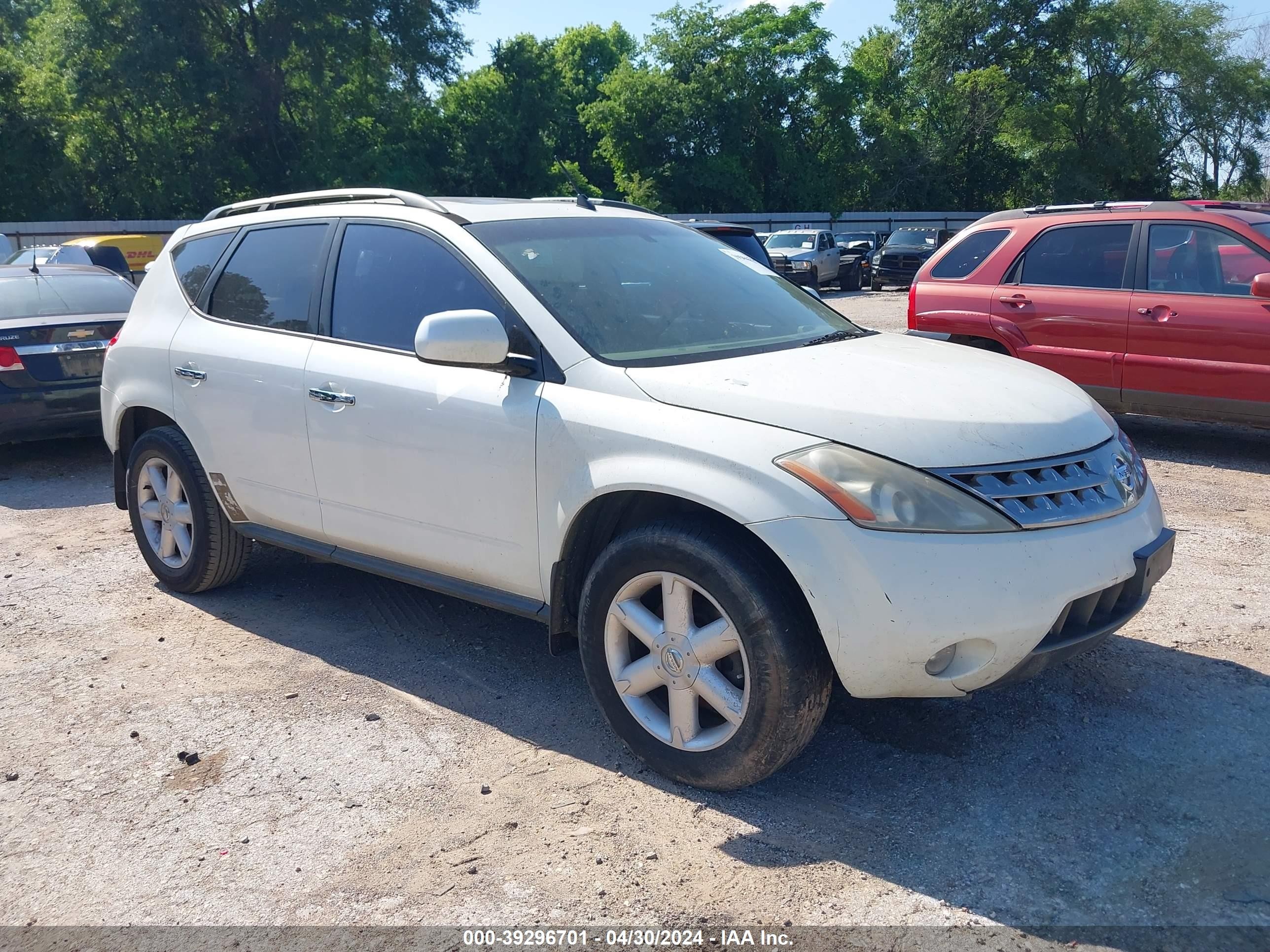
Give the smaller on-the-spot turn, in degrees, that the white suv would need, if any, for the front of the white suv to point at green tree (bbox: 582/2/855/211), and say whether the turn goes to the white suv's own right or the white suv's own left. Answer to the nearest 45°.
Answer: approximately 135° to the white suv's own left

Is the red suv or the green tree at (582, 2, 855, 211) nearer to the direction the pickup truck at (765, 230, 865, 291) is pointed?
the red suv

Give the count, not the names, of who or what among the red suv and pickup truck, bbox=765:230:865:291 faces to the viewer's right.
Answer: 1

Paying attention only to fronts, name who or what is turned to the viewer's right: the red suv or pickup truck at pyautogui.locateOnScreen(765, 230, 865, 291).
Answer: the red suv

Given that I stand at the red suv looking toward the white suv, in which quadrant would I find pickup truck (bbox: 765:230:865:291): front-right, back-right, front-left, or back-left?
back-right

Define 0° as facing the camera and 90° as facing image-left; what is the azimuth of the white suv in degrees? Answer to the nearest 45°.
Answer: approximately 315°

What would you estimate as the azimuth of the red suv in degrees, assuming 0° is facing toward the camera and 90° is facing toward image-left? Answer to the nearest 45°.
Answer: approximately 270°

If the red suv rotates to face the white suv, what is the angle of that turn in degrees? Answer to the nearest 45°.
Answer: approximately 90° to its right

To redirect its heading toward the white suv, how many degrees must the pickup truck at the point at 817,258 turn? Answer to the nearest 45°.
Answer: approximately 45° to its left

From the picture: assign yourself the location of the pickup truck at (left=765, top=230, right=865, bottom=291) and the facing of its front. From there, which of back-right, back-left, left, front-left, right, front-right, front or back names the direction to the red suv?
front-left

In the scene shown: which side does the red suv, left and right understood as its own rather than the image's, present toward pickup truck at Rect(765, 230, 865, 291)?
left

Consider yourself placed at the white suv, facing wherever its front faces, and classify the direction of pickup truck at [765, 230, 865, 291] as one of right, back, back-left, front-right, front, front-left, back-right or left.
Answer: back-left
